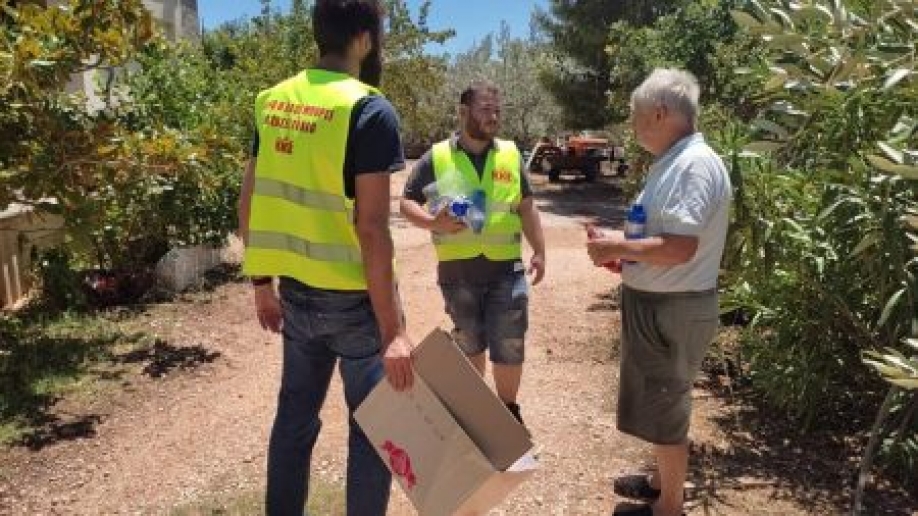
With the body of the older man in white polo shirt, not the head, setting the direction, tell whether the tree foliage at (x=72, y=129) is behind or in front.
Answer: in front

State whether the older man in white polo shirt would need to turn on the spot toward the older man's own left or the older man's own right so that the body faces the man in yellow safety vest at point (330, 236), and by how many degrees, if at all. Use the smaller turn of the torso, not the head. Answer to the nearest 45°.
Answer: approximately 45° to the older man's own left

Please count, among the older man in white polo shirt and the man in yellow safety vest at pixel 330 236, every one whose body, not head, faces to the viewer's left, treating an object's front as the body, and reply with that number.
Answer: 1

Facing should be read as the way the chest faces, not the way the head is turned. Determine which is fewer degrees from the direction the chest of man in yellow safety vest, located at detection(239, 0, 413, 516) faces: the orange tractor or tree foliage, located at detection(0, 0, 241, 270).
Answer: the orange tractor

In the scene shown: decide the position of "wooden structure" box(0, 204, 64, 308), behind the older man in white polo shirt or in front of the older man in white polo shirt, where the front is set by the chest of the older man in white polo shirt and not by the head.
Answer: in front

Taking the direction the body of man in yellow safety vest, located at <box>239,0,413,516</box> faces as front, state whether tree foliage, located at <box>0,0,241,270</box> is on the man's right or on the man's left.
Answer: on the man's left

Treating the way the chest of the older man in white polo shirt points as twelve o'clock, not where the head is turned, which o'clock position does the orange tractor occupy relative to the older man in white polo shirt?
The orange tractor is roughly at 3 o'clock from the older man in white polo shirt.

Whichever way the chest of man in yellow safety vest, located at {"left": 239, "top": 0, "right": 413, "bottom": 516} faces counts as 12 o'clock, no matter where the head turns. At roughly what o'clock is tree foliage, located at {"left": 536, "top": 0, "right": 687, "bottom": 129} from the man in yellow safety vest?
The tree foliage is roughly at 11 o'clock from the man in yellow safety vest.

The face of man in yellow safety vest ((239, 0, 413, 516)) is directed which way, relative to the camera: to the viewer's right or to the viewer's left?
to the viewer's right

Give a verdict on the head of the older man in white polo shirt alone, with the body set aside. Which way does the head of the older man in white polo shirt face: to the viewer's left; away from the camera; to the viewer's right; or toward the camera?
to the viewer's left

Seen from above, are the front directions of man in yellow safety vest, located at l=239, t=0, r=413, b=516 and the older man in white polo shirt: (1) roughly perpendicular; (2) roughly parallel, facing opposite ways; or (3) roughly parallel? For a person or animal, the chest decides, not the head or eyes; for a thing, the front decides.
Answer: roughly perpendicular

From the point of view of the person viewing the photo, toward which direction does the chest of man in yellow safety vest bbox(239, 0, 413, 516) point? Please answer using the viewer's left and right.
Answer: facing away from the viewer and to the right of the viewer

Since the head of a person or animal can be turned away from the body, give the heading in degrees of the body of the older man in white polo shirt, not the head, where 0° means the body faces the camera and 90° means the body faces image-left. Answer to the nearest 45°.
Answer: approximately 90°
